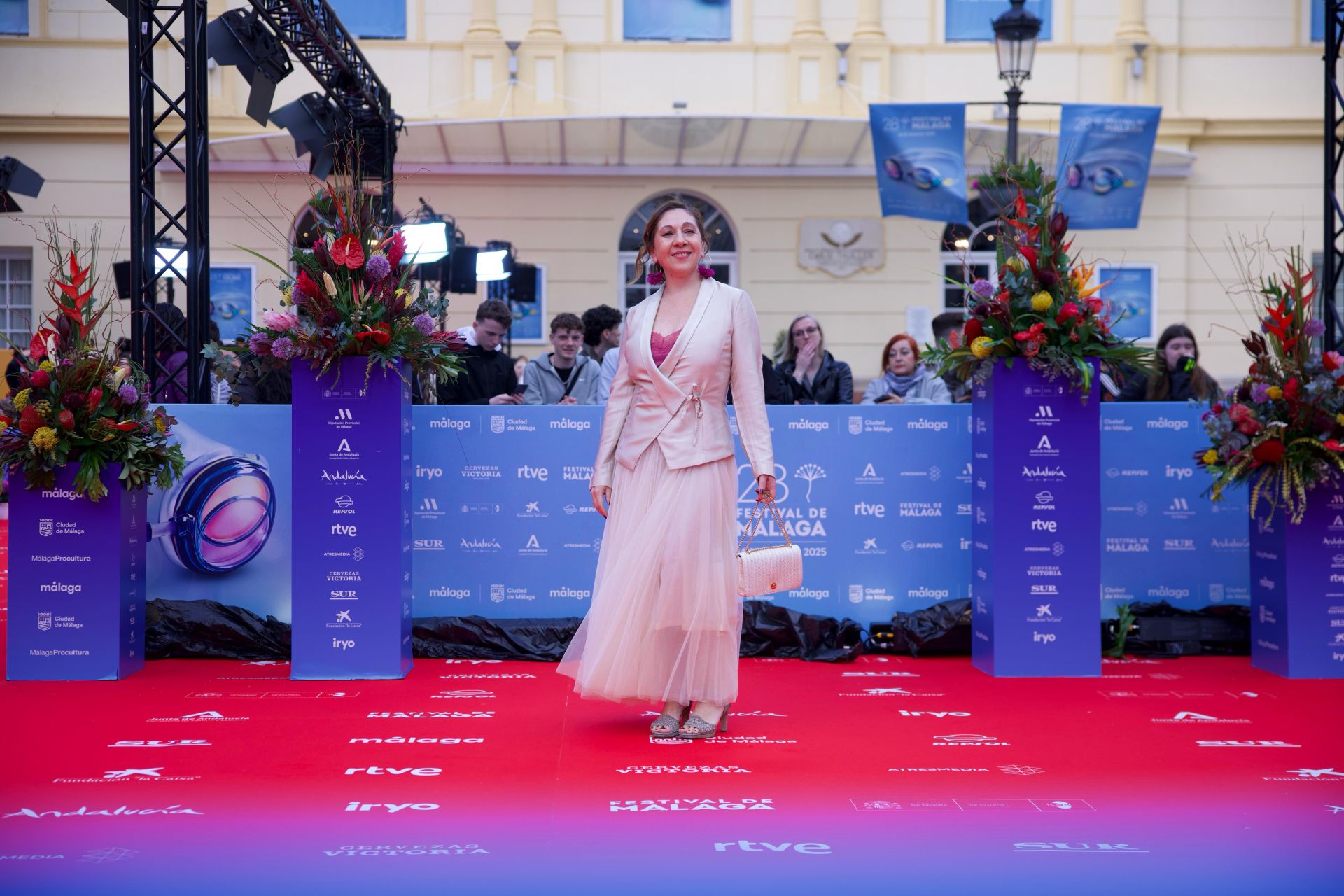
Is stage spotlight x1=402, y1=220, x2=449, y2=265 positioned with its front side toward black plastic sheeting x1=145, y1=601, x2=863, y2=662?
yes

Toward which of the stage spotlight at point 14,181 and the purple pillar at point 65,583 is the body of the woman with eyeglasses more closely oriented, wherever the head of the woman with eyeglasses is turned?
the purple pillar

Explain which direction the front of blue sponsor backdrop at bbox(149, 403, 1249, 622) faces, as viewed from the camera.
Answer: facing the viewer

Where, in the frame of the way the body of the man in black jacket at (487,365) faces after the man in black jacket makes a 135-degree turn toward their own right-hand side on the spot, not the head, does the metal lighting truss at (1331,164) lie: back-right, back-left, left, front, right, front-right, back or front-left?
back

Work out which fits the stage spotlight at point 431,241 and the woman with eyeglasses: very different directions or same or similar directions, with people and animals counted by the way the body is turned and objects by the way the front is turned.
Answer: same or similar directions

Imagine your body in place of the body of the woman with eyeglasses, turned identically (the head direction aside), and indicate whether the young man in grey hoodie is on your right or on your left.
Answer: on your right

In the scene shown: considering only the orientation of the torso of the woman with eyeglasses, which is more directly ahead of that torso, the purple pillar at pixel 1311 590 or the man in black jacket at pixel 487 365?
the purple pillar

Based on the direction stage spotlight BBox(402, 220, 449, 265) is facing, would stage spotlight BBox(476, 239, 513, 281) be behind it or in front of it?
behind

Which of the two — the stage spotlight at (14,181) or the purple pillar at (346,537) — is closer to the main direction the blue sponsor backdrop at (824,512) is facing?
the purple pillar

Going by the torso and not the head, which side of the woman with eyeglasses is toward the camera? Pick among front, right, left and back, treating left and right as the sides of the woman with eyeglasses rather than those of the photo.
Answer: front

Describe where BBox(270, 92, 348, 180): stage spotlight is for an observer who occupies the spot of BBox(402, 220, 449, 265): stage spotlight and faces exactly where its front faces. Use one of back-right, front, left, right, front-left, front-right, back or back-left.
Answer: right

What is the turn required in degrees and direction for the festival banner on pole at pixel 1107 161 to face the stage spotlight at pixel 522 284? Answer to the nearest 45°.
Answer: approximately 90° to its right
